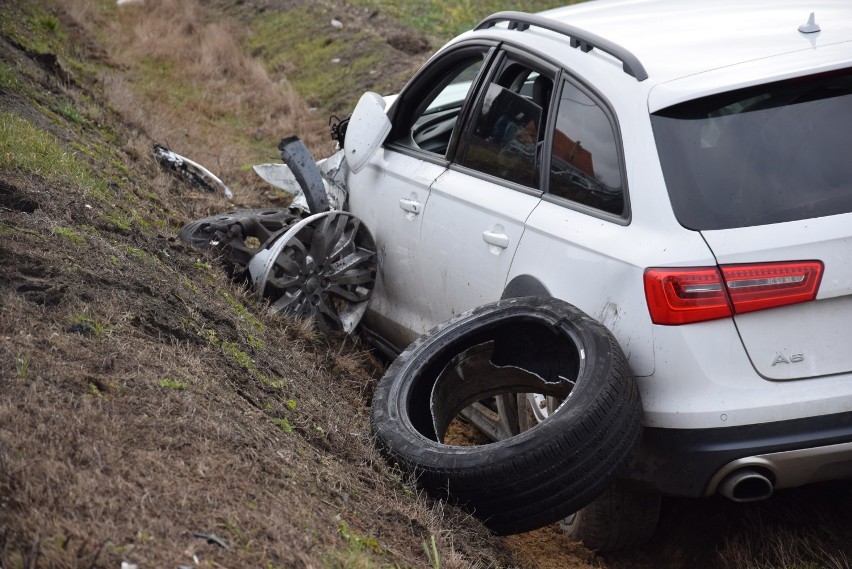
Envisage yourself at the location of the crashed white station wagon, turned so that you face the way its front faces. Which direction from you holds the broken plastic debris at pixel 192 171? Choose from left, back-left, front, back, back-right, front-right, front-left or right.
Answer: front

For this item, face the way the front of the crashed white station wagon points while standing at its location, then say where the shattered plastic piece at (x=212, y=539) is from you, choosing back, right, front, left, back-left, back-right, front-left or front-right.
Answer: left

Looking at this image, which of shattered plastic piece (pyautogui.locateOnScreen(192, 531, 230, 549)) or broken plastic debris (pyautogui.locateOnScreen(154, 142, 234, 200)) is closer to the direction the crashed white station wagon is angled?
the broken plastic debris

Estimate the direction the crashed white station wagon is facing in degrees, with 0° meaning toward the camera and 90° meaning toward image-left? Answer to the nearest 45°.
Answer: approximately 135°
